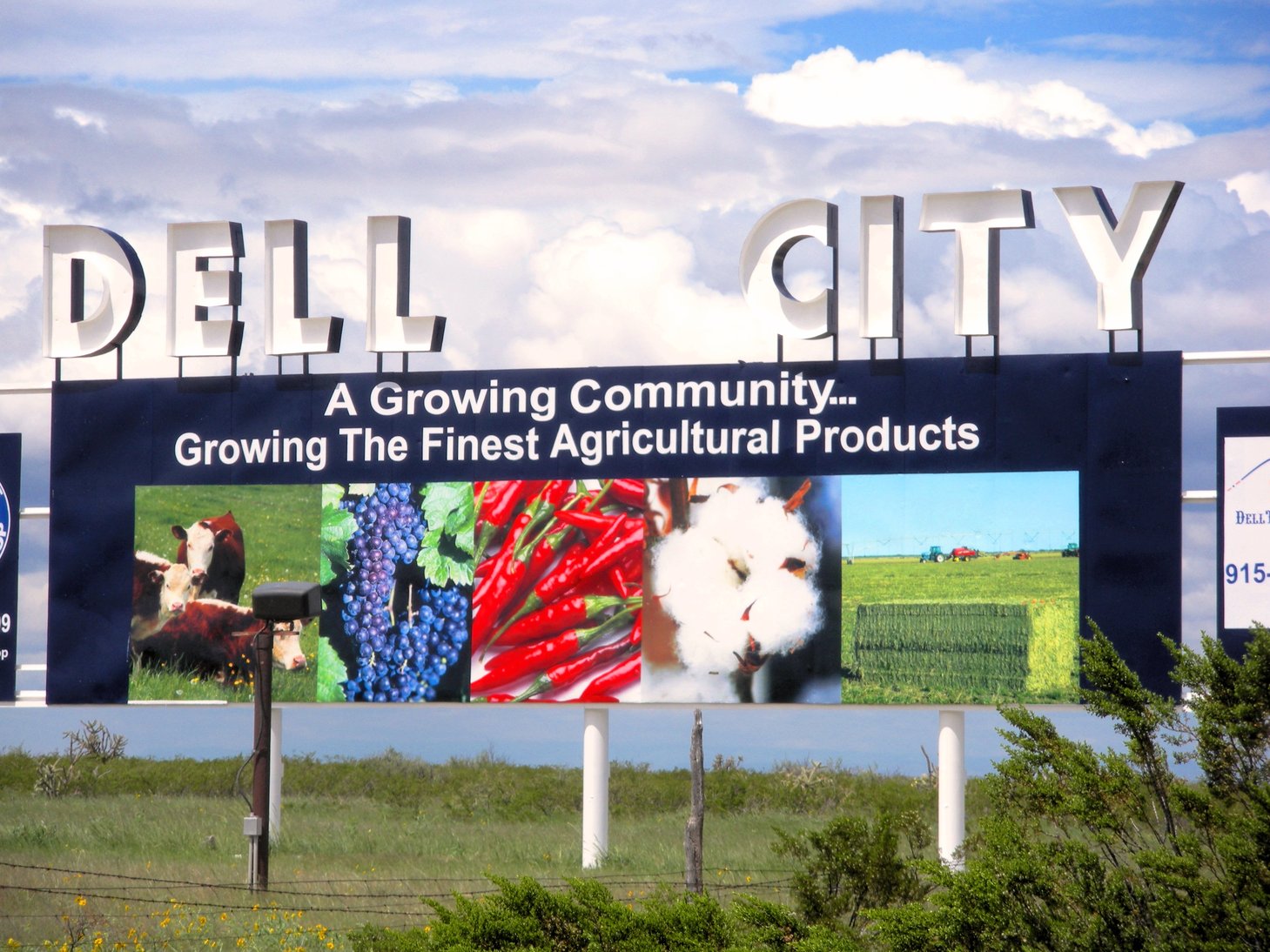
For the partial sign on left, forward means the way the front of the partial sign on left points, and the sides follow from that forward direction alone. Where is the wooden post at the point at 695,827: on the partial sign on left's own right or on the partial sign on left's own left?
on the partial sign on left's own left

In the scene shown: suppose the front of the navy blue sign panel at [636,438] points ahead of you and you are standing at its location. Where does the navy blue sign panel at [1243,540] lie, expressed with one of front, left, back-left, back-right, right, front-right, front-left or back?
left

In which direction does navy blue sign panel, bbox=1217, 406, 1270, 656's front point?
toward the camera

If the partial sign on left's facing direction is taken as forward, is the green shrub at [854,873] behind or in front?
in front

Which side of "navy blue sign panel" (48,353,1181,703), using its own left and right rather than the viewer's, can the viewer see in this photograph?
front

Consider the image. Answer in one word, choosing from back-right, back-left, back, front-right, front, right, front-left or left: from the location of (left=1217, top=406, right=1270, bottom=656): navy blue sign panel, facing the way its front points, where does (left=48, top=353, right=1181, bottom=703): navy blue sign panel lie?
right

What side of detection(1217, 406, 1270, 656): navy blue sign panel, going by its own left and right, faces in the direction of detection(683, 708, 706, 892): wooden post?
right

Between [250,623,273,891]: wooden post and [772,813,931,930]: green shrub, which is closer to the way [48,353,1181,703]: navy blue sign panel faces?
the green shrub

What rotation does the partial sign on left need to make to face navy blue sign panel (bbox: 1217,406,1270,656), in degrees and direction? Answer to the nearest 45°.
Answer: approximately 45° to its left

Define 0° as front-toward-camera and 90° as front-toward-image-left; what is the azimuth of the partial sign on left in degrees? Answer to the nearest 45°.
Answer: approximately 0°
